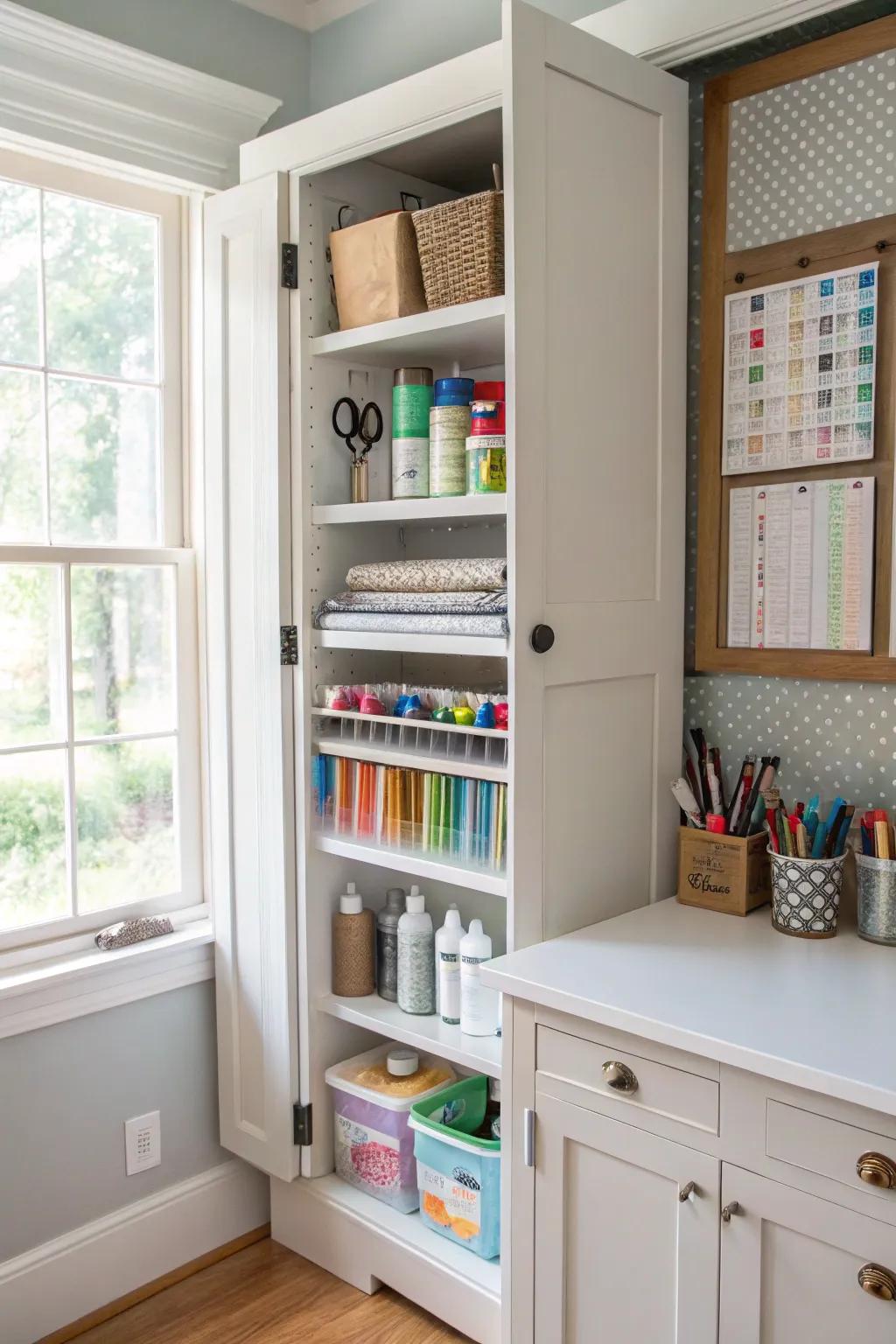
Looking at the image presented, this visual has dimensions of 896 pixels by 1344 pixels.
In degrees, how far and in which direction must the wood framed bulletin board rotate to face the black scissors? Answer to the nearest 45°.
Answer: approximately 45° to its right

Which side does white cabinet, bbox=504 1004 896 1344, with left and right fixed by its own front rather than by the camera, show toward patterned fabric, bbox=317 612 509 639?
right

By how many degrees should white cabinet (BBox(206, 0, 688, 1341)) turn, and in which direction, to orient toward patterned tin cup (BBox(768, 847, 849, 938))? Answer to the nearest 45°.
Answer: approximately 90° to its left

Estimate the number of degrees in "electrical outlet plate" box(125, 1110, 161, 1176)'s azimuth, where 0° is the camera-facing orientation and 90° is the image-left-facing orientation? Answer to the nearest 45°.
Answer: approximately 315°
